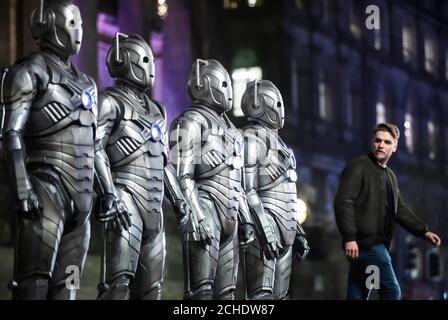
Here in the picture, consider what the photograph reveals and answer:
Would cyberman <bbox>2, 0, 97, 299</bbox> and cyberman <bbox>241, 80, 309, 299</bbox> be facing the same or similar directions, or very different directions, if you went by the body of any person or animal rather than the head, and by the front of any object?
same or similar directions

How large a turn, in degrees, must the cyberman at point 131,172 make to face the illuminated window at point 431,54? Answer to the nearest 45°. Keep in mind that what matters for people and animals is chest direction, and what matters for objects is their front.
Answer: approximately 90° to its left

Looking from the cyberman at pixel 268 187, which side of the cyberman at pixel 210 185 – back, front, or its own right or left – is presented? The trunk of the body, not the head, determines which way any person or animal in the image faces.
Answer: left

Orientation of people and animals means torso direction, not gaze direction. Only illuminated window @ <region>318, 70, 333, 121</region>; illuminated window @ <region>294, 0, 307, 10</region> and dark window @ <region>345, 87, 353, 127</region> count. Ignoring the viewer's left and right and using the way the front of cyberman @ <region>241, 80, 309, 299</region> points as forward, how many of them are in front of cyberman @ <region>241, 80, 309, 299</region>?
0

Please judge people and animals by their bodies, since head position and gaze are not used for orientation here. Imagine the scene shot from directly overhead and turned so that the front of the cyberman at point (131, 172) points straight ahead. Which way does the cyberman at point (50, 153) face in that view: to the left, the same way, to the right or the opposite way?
the same way

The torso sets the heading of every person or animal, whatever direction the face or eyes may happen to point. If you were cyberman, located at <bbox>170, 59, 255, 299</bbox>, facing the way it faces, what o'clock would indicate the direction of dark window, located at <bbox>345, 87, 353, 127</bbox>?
The dark window is roughly at 8 o'clock from the cyberman.

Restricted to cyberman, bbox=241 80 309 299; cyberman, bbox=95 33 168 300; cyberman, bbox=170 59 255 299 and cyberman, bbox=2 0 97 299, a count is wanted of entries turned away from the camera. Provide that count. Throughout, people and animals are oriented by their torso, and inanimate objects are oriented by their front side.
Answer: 0

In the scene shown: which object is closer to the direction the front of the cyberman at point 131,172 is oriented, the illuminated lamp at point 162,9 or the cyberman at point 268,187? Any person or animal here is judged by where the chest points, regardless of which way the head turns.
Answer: the cyberman

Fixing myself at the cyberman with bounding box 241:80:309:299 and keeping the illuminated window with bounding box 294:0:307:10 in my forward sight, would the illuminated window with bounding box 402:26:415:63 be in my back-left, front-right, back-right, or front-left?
front-right

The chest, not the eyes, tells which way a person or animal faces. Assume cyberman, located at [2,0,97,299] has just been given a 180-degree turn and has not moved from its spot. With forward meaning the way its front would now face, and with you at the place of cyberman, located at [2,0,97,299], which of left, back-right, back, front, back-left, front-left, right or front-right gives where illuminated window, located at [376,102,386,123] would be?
right

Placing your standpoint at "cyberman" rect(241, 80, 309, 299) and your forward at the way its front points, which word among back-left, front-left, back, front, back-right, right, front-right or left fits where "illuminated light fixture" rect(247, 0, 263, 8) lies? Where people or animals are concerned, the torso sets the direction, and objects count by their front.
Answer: back-left

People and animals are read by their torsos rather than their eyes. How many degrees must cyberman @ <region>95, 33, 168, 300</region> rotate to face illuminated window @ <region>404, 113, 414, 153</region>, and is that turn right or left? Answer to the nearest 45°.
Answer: approximately 90° to its left

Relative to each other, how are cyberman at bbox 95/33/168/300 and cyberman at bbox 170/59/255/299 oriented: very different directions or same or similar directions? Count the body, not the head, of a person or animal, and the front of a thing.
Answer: same or similar directions

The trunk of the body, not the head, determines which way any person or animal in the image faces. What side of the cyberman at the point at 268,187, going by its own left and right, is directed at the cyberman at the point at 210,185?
right

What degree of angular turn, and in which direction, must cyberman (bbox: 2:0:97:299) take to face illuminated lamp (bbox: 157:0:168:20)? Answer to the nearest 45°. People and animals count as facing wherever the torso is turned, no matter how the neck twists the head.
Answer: approximately 135° to its left

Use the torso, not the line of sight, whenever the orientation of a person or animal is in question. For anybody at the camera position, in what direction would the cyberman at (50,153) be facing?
facing the viewer and to the right of the viewer

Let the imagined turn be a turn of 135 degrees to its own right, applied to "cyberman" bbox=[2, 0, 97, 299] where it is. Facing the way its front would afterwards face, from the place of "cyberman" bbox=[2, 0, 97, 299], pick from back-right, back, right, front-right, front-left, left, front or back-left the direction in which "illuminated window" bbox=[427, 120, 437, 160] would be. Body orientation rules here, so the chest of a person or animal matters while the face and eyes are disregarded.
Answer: back-right
